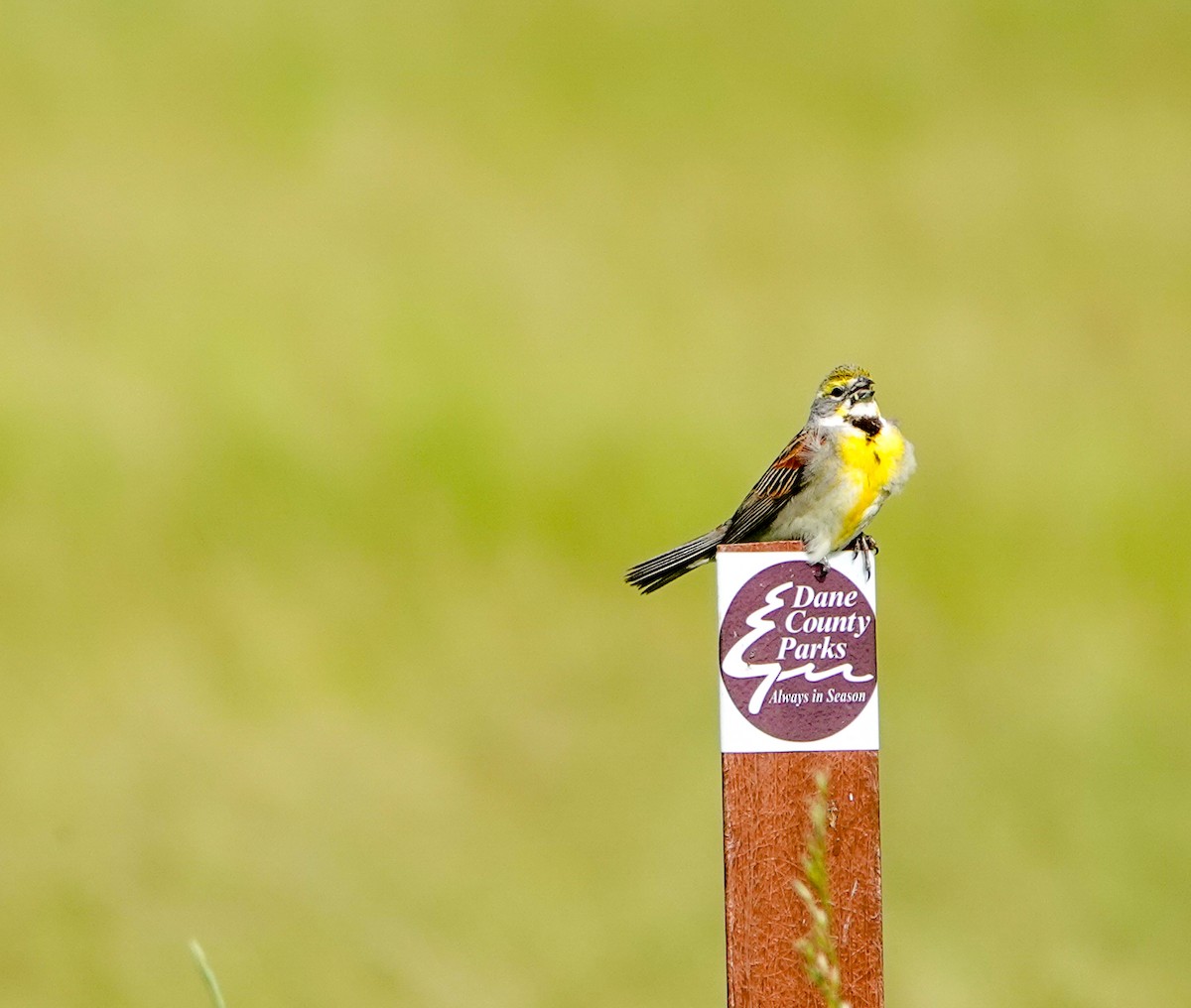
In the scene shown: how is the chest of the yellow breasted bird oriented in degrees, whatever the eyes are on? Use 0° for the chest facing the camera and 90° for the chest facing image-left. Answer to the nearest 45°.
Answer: approximately 315°
